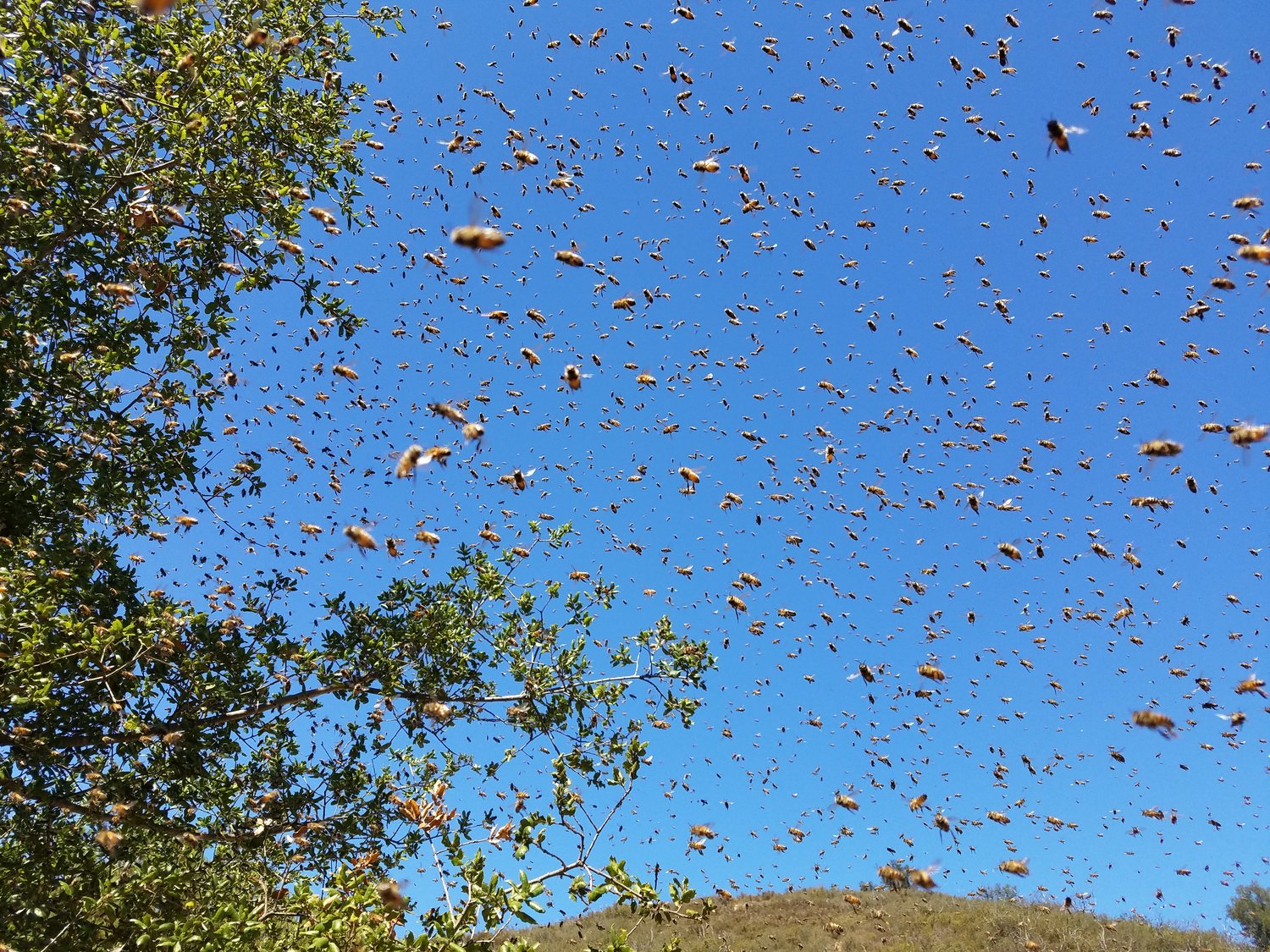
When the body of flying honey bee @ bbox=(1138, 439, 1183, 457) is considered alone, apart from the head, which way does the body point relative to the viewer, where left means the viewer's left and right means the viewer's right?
facing to the left of the viewer

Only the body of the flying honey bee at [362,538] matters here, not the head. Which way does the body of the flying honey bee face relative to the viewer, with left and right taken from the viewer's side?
facing to the left of the viewer

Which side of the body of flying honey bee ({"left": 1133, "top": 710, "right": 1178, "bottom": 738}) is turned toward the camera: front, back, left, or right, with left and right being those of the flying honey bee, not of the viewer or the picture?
left

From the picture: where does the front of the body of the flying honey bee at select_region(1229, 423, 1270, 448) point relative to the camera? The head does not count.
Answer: to the viewer's left
